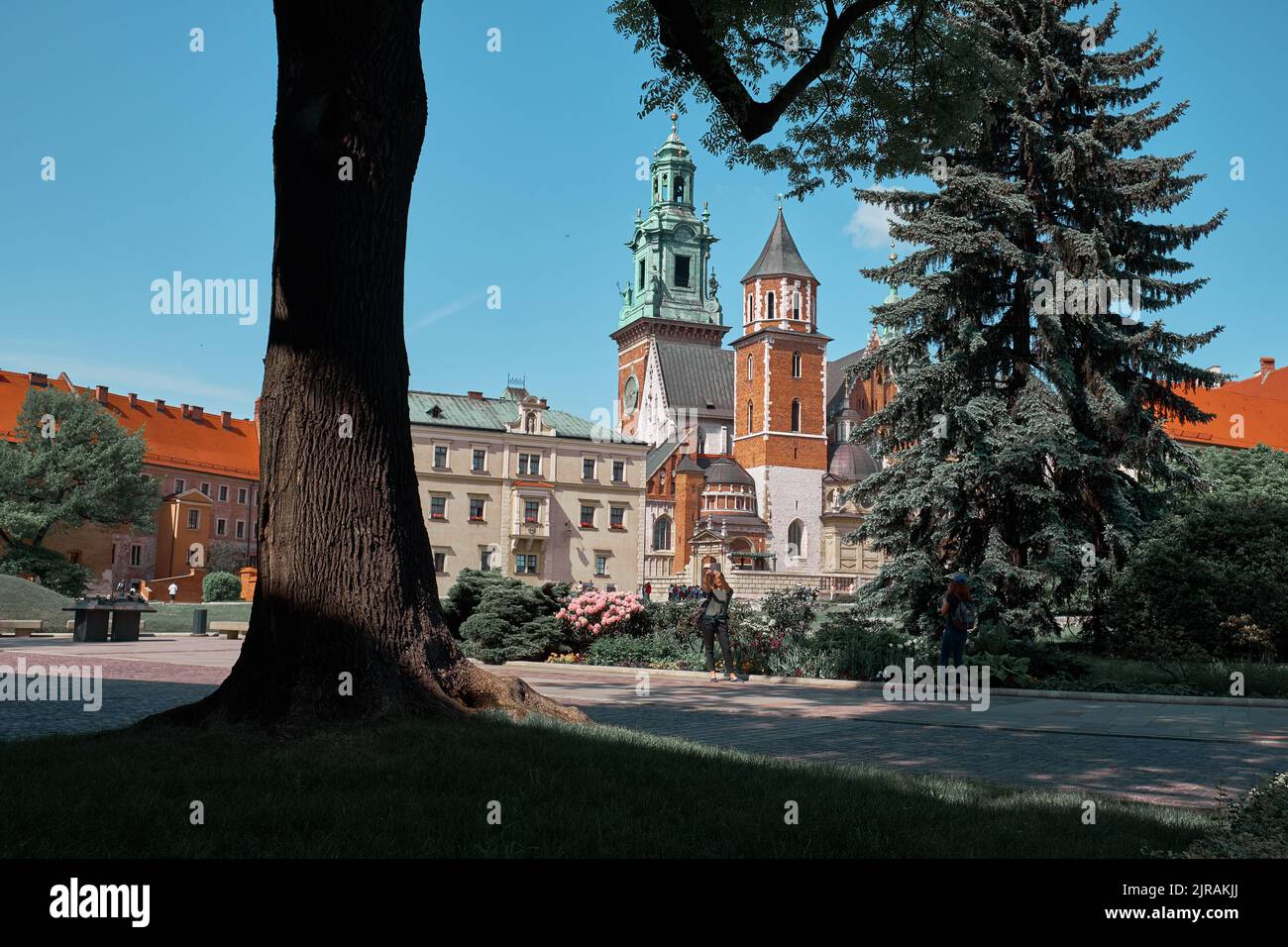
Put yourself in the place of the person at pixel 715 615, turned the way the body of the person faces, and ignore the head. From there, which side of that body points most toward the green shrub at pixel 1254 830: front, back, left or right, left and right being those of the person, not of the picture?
front

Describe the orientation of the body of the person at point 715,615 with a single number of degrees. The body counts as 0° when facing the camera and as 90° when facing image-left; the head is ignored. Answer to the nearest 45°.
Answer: approximately 0°

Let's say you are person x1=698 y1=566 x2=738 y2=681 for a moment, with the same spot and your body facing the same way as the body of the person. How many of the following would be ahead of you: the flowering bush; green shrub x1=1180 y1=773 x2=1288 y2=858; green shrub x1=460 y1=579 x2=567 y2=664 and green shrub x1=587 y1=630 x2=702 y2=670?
1

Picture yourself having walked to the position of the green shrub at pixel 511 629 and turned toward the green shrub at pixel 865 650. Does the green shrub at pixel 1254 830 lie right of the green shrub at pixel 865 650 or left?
right

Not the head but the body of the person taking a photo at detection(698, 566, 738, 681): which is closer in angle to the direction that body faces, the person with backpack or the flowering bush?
the person with backpack

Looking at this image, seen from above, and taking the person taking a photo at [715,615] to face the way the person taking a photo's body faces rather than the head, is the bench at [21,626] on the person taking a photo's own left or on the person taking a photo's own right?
on the person taking a photo's own right

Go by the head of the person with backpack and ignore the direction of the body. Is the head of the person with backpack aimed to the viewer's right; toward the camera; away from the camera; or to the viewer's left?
away from the camera

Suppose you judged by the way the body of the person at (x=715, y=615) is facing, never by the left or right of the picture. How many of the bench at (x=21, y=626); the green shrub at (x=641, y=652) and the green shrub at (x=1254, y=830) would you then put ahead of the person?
1

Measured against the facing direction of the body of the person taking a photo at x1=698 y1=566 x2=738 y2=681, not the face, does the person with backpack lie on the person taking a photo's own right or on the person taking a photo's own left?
on the person taking a photo's own left
